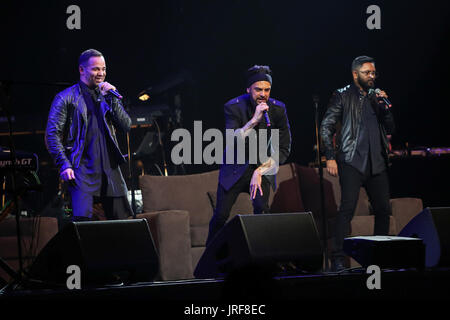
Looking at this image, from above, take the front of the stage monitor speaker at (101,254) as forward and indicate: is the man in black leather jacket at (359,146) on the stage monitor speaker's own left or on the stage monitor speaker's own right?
on the stage monitor speaker's own right

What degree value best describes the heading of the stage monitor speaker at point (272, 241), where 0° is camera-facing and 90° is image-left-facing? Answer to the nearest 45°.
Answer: approximately 135°

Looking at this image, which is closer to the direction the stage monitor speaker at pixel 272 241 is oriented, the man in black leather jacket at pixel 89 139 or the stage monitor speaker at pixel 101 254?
the man in black leather jacket

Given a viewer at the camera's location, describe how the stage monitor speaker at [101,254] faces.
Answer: facing away from the viewer and to the left of the viewer

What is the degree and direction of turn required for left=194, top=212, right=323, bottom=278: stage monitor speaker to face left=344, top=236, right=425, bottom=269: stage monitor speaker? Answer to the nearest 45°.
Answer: approximately 135° to its right

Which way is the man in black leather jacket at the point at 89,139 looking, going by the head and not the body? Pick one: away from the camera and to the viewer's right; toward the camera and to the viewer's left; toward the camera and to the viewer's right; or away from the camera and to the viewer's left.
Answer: toward the camera and to the viewer's right
